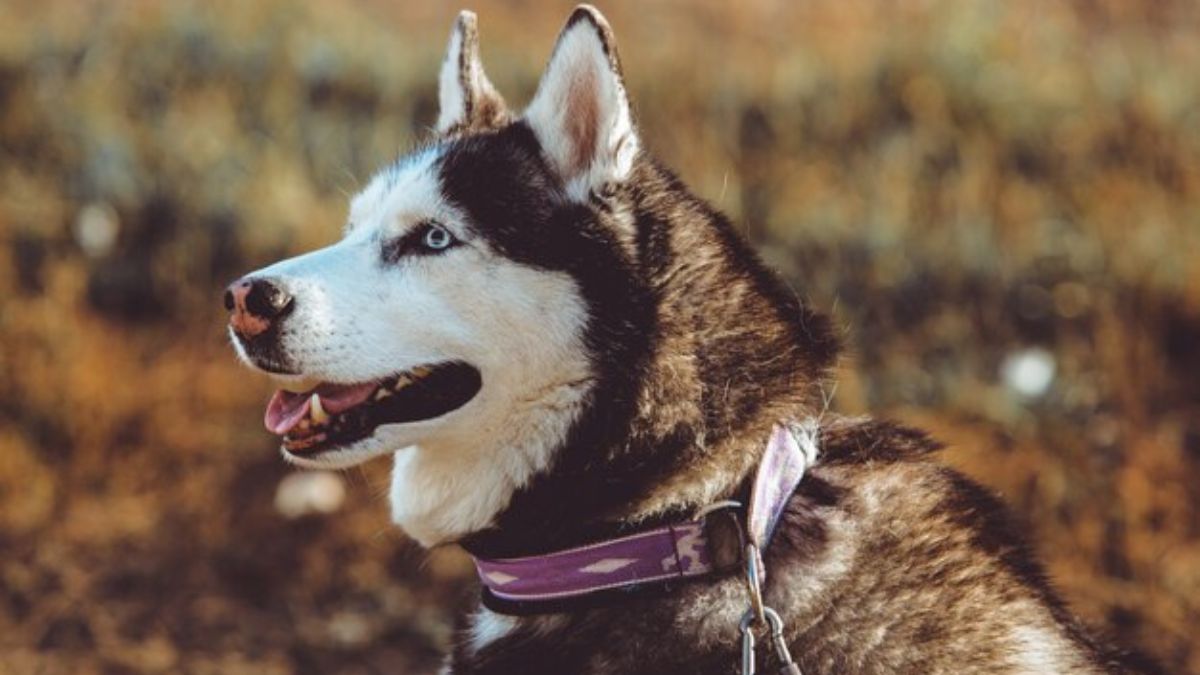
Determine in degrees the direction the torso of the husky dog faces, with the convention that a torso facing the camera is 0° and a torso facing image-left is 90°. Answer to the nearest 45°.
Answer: approximately 90°
